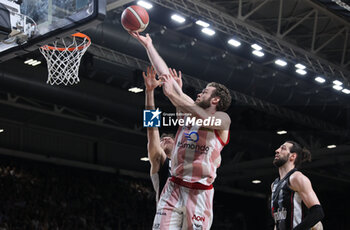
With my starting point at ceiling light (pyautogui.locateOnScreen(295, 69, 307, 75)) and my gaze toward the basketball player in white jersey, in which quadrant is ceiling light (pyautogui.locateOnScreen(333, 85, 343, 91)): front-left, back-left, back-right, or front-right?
back-left

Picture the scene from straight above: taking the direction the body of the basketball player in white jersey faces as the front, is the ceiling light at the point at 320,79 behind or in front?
behind

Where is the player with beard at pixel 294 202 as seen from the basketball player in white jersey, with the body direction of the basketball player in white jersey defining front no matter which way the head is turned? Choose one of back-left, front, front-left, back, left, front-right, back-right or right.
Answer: back

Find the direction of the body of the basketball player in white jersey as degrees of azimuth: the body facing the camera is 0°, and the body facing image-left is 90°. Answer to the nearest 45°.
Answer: approximately 45°

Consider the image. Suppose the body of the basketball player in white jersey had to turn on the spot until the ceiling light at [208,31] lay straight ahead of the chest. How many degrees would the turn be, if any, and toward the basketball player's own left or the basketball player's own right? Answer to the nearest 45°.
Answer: approximately 135° to the basketball player's own right

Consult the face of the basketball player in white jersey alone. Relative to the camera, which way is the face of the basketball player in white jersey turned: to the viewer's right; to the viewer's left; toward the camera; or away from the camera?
to the viewer's left

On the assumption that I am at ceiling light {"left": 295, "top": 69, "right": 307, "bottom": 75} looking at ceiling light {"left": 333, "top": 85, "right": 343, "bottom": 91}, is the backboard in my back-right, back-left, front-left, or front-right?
back-right
